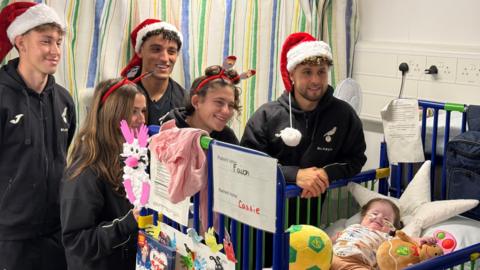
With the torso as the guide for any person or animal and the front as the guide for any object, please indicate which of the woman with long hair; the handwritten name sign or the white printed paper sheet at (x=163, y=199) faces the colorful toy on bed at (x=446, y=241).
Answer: the woman with long hair

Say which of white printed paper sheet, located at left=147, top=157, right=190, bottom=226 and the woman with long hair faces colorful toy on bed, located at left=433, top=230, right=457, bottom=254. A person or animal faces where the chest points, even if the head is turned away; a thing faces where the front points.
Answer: the woman with long hair

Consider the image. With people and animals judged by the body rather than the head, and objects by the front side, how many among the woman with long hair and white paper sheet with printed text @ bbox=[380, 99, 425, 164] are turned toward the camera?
1

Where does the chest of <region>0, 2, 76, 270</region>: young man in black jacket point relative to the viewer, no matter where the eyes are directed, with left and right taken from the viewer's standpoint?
facing the viewer and to the right of the viewer

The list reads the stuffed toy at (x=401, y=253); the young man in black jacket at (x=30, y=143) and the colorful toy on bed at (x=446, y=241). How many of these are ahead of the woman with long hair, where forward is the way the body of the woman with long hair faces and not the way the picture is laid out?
2

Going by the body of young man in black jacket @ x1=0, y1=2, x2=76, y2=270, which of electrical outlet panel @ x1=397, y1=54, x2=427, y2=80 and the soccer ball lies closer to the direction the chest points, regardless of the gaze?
the soccer ball

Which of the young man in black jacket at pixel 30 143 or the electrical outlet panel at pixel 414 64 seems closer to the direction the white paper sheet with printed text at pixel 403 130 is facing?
the young man in black jacket

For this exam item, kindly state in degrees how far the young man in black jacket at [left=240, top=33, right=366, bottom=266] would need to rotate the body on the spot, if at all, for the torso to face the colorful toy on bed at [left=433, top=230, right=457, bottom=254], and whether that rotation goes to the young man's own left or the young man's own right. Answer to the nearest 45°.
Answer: approximately 45° to the young man's own left

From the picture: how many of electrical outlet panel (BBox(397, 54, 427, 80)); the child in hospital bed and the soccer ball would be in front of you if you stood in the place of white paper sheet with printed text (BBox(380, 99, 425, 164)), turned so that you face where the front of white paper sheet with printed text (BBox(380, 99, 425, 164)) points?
2

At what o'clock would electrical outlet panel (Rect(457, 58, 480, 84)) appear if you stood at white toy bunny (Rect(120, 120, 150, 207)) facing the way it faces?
The electrical outlet panel is roughly at 8 o'clock from the white toy bunny.

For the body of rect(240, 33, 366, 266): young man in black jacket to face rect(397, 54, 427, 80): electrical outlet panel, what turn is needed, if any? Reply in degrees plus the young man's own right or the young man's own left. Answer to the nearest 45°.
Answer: approximately 90° to the young man's own left

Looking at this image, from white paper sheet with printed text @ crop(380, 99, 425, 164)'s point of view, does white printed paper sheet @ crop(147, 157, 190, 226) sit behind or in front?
in front
